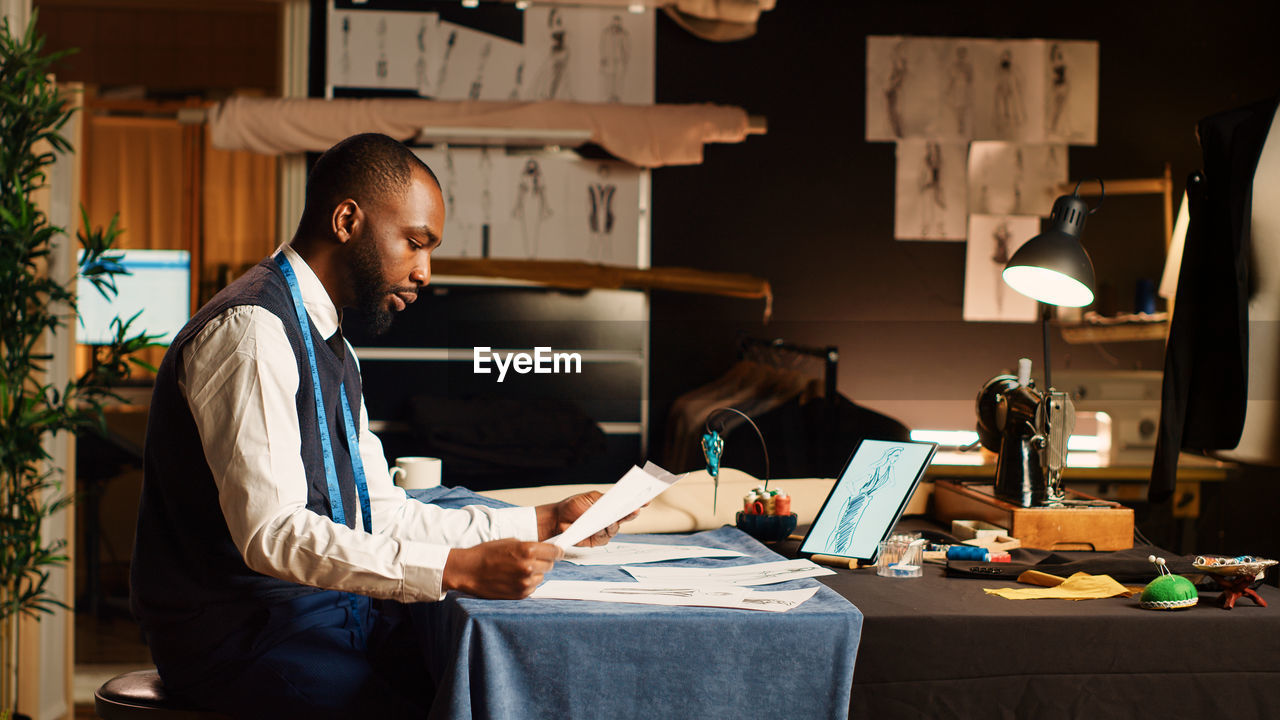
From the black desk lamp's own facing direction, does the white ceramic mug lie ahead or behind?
ahead

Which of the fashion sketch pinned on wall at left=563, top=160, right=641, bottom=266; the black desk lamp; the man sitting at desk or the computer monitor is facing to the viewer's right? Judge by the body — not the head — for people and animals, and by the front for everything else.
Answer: the man sitting at desk

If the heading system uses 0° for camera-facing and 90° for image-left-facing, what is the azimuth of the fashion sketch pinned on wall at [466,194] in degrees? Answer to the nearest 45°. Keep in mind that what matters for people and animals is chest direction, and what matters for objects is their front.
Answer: approximately 0°
